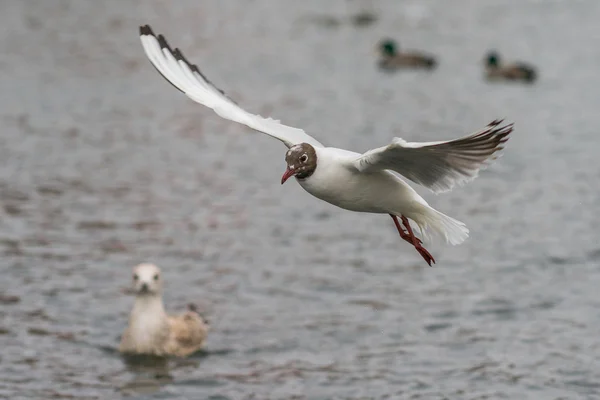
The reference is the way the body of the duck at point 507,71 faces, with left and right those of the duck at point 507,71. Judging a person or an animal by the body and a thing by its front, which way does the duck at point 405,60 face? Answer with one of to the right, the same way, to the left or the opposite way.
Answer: the same way

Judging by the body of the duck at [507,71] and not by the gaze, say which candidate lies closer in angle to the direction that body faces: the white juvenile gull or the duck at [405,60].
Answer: the duck

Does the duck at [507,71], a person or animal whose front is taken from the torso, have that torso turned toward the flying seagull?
no

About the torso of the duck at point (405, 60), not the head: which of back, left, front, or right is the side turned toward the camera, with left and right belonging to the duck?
left

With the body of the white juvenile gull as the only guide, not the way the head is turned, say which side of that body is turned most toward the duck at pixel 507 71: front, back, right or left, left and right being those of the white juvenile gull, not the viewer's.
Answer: back

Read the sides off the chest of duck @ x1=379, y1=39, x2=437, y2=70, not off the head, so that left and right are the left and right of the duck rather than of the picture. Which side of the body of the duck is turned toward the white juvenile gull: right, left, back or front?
left

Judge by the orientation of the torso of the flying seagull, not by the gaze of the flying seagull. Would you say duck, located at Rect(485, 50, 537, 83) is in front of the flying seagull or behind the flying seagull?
behind

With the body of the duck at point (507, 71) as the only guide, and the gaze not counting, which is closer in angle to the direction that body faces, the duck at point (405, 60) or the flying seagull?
the duck

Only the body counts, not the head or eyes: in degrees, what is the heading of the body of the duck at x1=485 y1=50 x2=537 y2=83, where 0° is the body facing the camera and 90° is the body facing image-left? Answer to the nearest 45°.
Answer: approximately 90°

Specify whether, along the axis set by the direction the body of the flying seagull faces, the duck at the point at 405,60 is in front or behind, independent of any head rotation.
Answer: behind

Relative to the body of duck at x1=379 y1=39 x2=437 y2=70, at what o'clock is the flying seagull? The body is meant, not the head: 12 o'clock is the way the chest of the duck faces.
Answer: The flying seagull is roughly at 9 o'clock from the duck.

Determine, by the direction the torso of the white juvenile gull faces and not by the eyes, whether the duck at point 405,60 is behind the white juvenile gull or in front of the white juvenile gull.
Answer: behind

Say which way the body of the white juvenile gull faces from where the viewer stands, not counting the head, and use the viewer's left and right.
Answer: facing the viewer and to the left of the viewer
